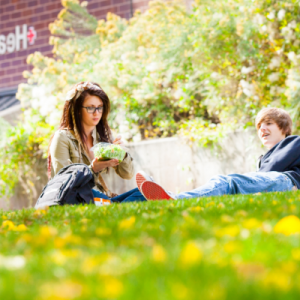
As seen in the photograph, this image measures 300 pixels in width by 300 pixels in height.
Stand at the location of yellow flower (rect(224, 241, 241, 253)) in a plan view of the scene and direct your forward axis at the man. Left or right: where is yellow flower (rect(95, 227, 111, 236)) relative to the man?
left

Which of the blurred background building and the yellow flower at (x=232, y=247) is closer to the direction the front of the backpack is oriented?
the yellow flower

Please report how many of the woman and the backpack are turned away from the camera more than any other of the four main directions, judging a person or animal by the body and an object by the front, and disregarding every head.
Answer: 0

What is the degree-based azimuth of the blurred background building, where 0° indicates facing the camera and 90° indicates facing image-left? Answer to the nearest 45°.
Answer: approximately 45°

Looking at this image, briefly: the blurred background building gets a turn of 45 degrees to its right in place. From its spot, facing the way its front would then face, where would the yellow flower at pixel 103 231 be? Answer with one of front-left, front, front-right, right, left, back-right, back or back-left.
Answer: left

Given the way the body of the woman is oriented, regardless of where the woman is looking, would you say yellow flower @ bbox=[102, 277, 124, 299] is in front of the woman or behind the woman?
in front

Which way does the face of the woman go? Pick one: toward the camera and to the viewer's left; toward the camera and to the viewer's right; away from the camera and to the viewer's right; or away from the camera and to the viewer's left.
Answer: toward the camera and to the viewer's right

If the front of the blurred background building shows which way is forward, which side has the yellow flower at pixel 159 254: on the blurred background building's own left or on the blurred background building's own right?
on the blurred background building's own left

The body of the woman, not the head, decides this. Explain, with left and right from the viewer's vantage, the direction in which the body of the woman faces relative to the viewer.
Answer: facing the viewer and to the right of the viewer

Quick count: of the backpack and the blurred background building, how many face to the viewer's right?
0

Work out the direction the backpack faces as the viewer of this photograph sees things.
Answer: facing the viewer and to the left of the viewer

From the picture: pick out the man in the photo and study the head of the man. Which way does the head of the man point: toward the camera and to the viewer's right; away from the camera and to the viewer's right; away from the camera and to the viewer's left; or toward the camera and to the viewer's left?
toward the camera and to the viewer's left
